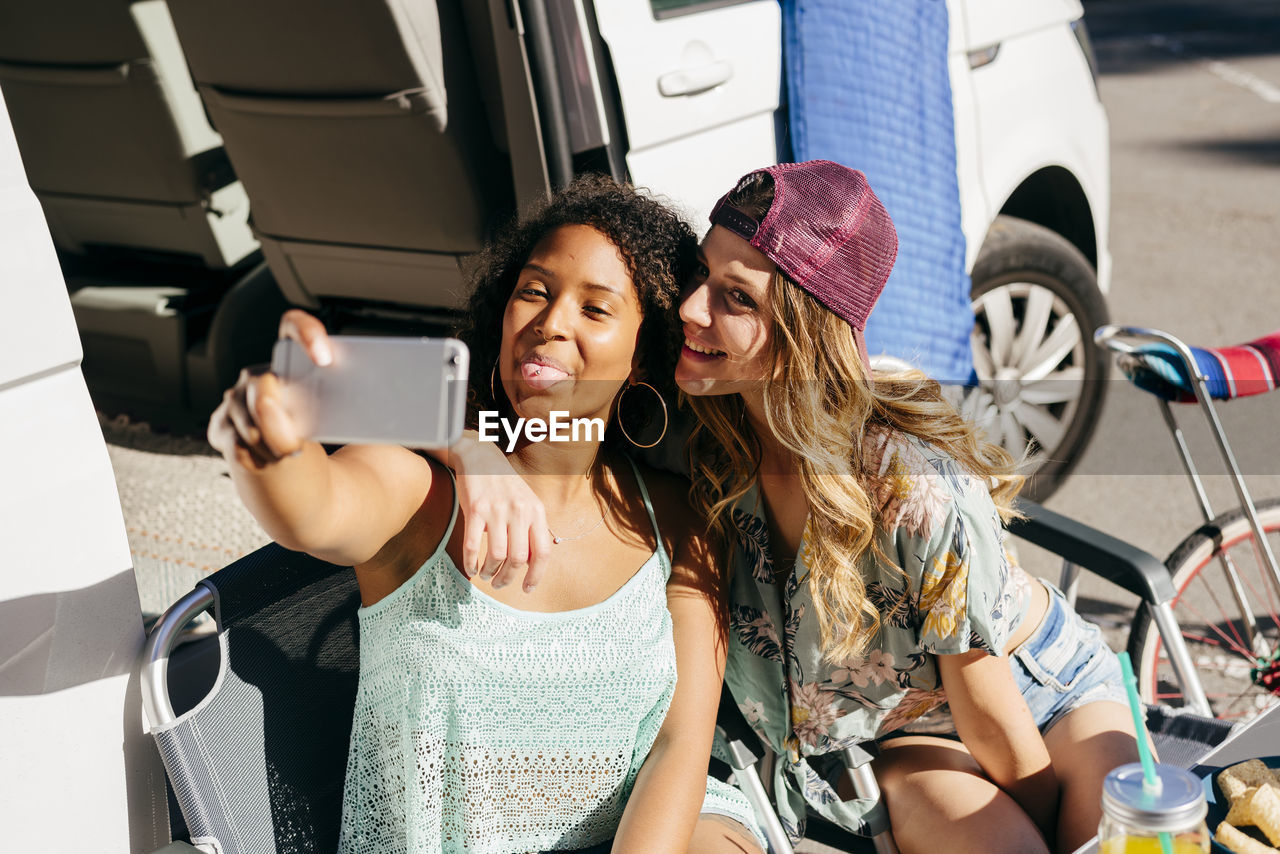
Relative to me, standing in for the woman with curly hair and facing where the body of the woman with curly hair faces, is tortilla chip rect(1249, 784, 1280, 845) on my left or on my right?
on my left

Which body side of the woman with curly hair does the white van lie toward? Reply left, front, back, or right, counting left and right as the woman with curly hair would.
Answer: back

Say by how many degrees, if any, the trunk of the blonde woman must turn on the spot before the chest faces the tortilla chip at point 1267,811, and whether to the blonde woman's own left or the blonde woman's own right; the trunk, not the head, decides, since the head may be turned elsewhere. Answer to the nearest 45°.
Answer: approximately 90° to the blonde woman's own left

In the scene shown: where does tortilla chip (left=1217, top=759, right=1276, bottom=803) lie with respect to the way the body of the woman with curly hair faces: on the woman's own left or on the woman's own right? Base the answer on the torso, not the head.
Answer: on the woman's own left

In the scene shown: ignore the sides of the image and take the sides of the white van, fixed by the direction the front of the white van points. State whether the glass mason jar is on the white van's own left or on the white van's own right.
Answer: on the white van's own right

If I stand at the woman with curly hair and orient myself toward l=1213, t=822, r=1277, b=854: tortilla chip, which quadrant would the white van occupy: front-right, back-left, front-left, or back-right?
back-left

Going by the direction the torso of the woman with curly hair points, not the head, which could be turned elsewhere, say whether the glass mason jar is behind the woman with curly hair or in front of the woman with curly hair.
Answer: in front

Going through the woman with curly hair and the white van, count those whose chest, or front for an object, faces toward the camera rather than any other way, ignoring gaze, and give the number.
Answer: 1

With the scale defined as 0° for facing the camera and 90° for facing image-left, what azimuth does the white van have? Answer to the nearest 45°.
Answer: approximately 225°

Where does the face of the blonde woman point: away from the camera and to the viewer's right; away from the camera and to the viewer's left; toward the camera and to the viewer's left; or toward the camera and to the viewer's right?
toward the camera and to the viewer's left

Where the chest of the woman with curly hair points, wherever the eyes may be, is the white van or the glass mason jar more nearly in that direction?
the glass mason jar

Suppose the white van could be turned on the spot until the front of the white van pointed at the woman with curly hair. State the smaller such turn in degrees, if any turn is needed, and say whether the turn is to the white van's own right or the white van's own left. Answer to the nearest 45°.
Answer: approximately 135° to the white van's own right

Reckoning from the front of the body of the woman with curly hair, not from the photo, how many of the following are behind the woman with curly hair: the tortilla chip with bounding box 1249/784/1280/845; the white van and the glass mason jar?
1
